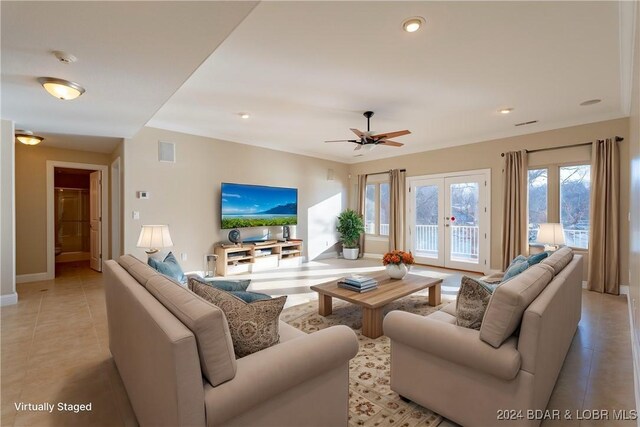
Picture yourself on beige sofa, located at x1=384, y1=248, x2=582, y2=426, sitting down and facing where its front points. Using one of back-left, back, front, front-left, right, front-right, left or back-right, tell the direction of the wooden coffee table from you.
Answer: front

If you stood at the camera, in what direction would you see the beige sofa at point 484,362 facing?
facing away from the viewer and to the left of the viewer

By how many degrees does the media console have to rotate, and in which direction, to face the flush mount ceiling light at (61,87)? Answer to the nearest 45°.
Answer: approximately 90° to its right

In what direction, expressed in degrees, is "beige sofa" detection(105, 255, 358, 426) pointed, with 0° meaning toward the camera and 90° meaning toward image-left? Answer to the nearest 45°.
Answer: approximately 225°

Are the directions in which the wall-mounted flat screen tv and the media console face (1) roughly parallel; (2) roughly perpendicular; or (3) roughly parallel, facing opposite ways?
roughly parallel

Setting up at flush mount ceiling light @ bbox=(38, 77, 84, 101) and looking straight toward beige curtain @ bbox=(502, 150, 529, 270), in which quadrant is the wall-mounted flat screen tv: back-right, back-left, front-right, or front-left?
front-left

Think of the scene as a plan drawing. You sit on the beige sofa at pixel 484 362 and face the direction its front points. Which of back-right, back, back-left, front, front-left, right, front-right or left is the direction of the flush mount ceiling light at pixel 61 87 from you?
front-left

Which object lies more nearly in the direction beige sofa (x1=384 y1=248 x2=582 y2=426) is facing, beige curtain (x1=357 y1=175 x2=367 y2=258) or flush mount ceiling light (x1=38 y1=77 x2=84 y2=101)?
the flush mount ceiling light

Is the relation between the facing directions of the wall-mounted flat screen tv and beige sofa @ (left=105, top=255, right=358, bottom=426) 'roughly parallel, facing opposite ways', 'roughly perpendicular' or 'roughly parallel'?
roughly perpendicular

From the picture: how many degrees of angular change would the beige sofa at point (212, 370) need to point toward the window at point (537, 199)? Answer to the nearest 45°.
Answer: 0° — it already faces it

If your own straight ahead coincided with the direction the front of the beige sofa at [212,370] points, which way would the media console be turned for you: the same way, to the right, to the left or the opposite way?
to the right

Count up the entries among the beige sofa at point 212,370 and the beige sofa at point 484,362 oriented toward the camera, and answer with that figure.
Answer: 0

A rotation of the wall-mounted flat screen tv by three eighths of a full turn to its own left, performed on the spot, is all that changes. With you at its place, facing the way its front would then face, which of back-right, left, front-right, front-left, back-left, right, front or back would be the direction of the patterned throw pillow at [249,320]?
back

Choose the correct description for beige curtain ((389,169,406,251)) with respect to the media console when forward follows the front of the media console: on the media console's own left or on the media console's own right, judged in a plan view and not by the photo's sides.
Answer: on the media console's own left

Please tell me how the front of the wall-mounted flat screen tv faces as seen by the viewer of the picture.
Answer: facing the viewer and to the right of the viewer

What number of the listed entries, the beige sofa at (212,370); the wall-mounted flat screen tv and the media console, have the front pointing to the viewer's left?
0
